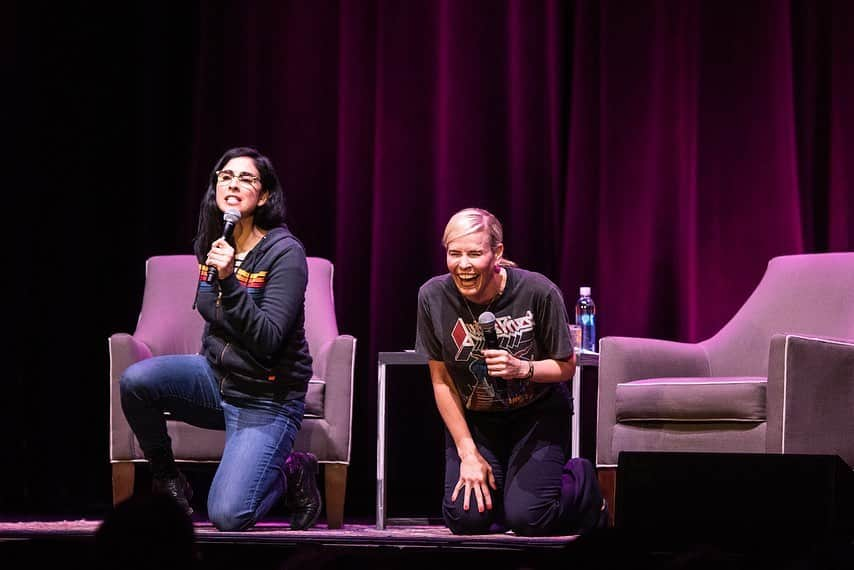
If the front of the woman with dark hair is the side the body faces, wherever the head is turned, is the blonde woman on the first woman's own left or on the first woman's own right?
on the first woman's own left

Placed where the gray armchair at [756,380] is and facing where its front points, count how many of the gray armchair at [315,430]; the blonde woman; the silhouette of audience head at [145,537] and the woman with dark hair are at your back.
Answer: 0

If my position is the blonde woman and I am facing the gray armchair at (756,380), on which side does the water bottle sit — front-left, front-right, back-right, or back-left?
front-left

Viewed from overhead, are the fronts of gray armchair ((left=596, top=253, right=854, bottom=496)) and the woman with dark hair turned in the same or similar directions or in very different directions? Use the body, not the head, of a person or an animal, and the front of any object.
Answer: same or similar directions

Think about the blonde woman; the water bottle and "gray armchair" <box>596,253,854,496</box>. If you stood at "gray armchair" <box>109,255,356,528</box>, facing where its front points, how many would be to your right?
0

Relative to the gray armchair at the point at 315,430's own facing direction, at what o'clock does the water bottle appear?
The water bottle is roughly at 8 o'clock from the gray armchair.

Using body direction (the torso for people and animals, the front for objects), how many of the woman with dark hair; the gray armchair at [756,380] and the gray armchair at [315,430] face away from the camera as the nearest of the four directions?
0

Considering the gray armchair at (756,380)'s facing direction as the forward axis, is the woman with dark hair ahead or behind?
ahead

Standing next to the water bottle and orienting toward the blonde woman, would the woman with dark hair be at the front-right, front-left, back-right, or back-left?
front-right

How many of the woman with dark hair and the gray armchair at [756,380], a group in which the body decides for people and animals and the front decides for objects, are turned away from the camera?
0

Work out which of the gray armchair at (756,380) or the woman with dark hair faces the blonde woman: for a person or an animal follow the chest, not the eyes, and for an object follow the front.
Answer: the gray armchair

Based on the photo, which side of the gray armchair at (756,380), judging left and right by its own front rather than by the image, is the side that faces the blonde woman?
front

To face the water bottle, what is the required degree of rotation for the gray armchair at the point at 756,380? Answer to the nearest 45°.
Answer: approximately 90° to its right

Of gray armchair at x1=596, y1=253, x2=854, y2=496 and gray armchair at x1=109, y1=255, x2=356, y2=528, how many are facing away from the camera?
0

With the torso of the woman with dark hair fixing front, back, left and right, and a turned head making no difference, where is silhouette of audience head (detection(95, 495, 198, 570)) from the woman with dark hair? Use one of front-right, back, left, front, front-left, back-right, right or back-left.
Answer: front-left

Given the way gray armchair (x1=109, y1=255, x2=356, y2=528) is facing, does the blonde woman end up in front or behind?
in front

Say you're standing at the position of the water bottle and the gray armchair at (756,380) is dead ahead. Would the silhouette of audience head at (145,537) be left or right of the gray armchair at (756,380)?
right

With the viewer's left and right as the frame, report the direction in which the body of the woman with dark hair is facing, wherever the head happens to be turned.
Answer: facing the viewer and to the left of the viewer

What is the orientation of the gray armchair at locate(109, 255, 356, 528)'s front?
toward the camera
